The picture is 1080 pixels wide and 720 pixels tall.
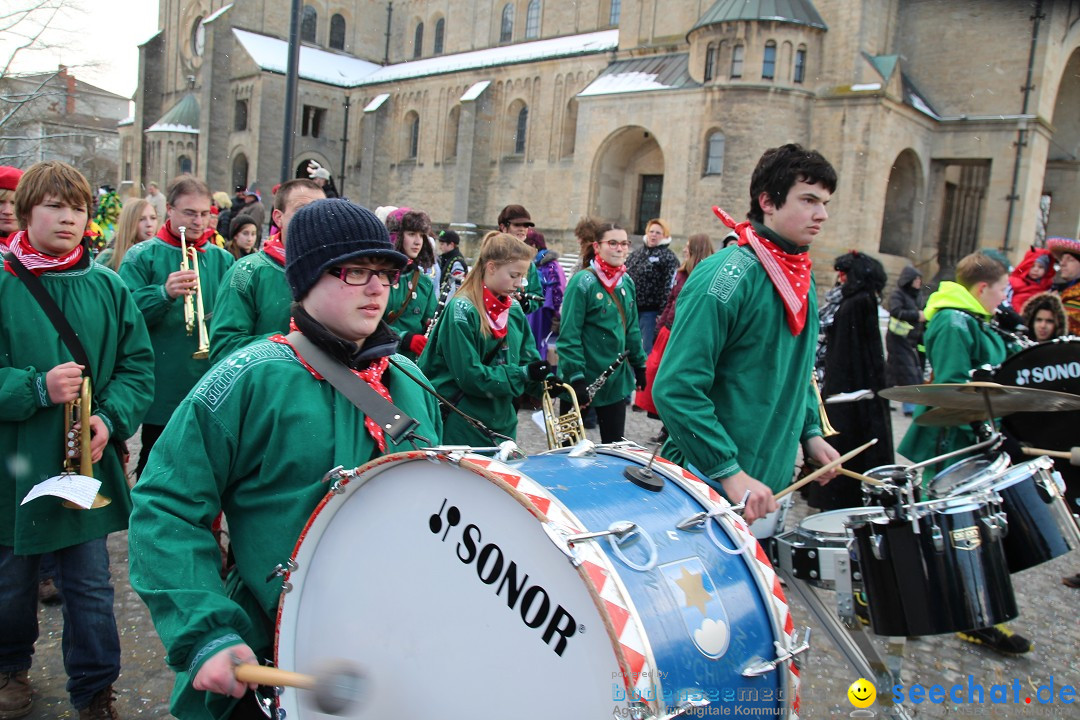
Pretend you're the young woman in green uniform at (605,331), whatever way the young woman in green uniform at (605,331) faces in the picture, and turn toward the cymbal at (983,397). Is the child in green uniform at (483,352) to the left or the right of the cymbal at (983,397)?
right

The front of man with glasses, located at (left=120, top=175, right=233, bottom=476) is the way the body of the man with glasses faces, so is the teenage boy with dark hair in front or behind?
in front

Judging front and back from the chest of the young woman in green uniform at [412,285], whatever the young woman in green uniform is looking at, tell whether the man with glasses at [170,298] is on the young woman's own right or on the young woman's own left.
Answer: on the young woman's own right

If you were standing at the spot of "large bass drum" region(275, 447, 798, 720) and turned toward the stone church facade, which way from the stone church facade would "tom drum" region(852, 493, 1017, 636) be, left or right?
right

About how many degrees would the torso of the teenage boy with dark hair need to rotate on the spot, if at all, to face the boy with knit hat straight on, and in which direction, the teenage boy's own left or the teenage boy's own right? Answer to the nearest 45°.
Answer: approximately 90° to the teenage boy's own right

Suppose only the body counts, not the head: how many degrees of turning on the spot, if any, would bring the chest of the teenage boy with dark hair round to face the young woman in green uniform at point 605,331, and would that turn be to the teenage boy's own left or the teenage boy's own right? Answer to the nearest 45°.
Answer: approximately 135° to the teenage boy's own left

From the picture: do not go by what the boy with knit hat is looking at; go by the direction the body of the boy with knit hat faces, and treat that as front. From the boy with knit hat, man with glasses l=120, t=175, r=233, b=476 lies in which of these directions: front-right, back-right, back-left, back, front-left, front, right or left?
back-left

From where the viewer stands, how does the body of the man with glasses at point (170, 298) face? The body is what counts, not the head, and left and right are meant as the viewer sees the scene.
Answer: facing the viewer and to the right of the viewer

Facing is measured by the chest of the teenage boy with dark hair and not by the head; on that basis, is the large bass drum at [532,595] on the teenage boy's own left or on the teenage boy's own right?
on the teenage boy's own right

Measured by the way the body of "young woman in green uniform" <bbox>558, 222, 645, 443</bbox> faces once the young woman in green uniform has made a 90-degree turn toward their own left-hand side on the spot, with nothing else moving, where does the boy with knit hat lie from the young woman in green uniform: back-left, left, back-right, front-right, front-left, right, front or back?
back-right
